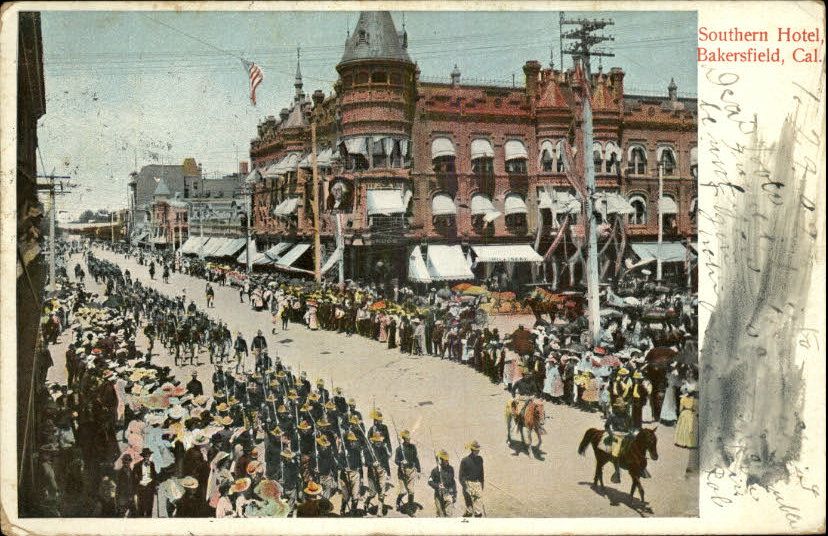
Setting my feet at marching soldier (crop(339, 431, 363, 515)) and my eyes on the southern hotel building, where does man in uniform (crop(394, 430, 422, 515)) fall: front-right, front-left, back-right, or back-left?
front-right

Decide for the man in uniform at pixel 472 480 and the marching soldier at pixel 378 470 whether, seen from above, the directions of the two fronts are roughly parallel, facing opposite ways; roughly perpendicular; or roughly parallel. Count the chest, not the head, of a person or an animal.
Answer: roughly parallel

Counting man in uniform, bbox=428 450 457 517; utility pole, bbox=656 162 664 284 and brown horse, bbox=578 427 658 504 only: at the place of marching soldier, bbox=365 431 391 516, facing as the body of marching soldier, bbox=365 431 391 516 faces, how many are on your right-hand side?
0

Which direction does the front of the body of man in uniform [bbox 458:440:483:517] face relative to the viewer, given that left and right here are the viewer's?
facing the viewer and to the right of the viewer

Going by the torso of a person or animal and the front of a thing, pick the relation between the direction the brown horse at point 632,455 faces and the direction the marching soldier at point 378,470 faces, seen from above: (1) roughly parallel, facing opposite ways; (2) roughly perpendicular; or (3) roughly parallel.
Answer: roughly parallel

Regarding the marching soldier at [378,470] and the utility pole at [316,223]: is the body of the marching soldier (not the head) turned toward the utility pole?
no

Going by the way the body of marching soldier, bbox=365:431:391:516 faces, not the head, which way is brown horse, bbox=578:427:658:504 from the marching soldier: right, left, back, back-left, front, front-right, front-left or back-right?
front-left

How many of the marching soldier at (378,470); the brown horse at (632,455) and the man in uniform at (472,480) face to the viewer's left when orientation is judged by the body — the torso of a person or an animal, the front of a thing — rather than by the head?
0

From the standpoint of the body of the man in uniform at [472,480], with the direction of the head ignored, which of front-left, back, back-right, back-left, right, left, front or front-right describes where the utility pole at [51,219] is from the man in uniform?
back-right

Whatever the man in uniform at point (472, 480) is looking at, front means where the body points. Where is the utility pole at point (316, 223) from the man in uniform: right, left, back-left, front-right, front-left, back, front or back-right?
back

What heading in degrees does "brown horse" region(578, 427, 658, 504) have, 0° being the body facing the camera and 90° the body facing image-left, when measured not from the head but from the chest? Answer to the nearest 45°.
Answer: approximately 315°
